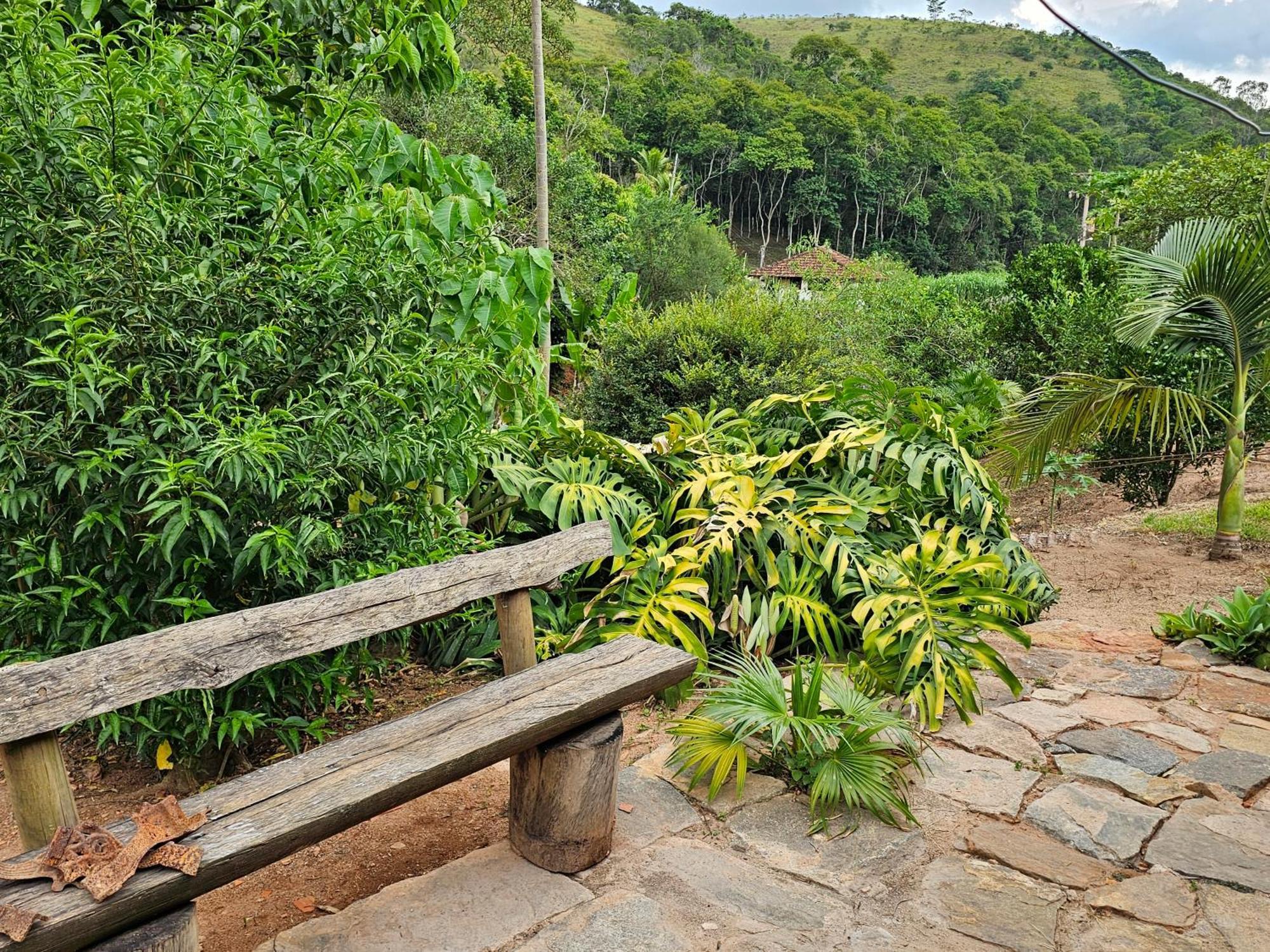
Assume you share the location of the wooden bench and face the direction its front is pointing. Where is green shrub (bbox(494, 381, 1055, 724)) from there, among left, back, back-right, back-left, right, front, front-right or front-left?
left

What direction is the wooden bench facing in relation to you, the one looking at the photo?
facing the viewer and to the right of the viewer

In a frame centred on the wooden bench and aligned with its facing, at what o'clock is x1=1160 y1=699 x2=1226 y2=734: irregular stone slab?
The irregular stone slab is roughly at 10 o'clock from the wooden bench.

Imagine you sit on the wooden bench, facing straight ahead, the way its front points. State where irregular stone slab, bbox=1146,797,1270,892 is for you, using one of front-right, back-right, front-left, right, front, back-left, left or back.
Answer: front-left

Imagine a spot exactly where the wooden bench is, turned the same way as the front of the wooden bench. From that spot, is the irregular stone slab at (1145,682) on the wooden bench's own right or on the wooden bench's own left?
on the wooden bench's own left

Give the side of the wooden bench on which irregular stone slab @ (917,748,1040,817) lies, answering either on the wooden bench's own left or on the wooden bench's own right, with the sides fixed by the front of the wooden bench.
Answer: on the wooden bench's own left

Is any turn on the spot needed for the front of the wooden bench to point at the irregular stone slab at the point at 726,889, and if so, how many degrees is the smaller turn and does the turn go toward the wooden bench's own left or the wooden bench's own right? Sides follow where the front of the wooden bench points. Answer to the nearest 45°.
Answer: approximately 45° to the wooden bench's own left

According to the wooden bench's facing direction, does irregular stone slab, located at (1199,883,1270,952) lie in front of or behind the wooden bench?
in front

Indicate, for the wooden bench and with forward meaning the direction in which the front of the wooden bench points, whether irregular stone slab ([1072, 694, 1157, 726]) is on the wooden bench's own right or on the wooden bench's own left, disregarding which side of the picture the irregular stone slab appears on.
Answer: on the wooden bench's own left

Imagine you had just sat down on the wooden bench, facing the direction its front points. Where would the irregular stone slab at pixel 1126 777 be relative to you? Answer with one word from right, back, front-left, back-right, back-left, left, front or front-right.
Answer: front-left

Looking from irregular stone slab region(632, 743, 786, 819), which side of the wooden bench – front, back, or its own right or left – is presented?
left

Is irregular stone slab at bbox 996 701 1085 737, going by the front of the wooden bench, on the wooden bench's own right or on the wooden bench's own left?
on the wooden bench's own left
